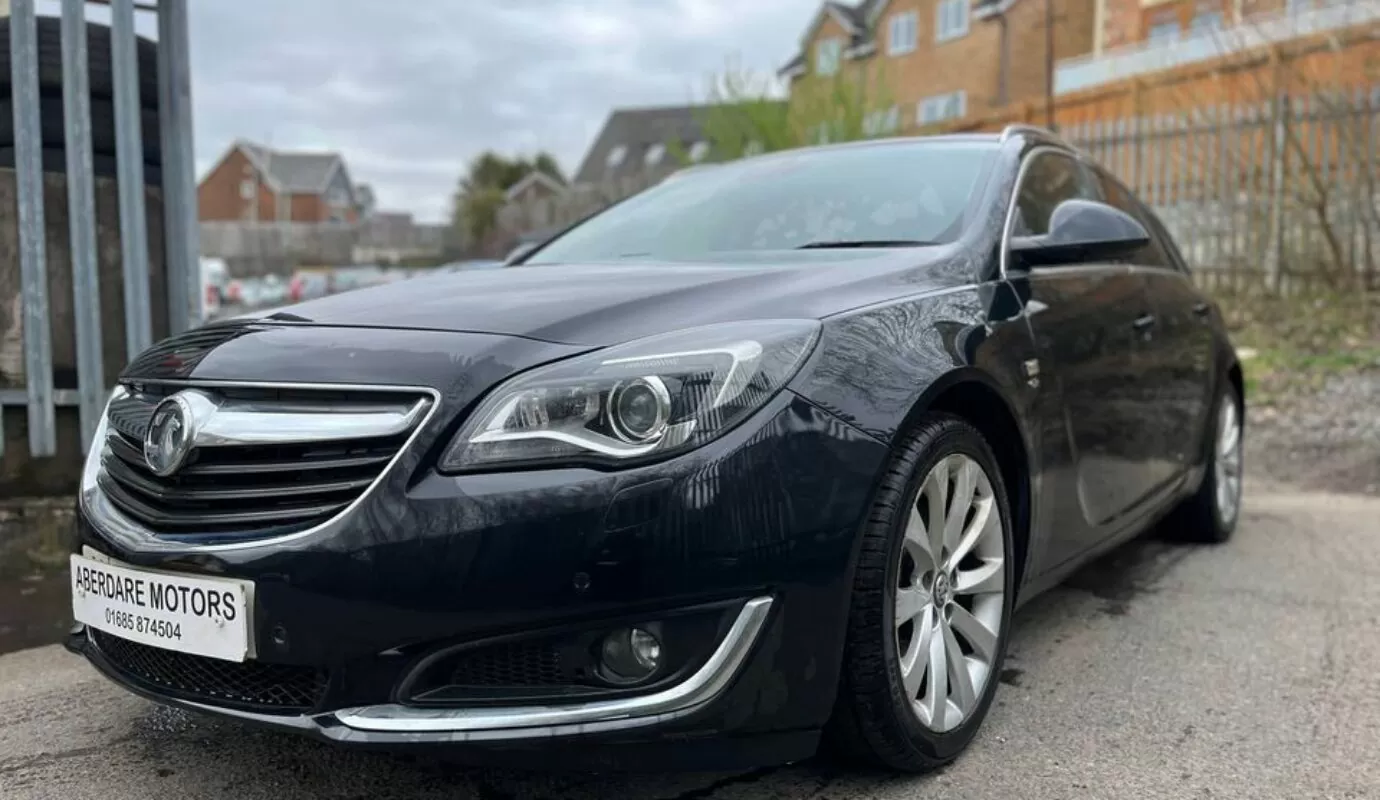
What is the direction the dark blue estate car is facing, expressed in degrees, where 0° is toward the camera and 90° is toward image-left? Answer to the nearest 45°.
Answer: approximately 45°

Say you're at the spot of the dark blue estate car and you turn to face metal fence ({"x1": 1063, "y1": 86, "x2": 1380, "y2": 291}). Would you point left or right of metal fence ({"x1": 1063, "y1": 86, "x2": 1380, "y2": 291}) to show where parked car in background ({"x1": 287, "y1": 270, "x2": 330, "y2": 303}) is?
left

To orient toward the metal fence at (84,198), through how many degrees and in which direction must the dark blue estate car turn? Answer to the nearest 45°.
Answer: approximately 90° to its right

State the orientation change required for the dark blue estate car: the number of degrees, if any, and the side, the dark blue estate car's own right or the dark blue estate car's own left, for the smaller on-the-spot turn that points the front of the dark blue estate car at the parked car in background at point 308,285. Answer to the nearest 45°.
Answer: approximately 135° to the dark blue estate car's own right

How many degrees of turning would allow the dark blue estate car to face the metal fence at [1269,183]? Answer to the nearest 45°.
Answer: approximately 180°

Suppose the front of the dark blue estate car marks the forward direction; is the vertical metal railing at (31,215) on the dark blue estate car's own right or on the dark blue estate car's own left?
on the dark blue estate car's own right

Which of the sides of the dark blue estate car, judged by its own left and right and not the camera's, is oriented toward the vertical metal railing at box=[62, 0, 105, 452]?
right
